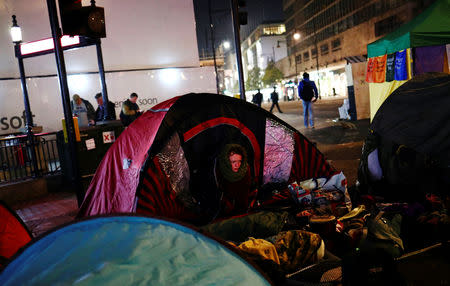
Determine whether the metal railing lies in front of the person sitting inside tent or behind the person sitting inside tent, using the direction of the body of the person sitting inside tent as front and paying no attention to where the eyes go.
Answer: behind

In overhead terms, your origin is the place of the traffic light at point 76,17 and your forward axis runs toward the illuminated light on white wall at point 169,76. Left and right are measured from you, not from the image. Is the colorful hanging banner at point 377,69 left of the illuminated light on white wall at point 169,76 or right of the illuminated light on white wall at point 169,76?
right

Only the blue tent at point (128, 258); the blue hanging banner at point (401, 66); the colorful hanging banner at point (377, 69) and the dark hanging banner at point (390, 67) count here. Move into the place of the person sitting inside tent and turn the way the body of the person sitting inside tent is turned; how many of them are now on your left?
3

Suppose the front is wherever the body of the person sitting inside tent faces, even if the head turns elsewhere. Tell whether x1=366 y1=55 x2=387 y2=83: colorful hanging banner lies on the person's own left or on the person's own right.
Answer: on the person's own left

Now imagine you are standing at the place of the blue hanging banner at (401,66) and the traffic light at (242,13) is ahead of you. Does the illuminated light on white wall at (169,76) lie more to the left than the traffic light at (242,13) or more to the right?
right

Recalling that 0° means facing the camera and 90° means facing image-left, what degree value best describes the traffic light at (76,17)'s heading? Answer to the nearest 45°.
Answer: approximately 315°
